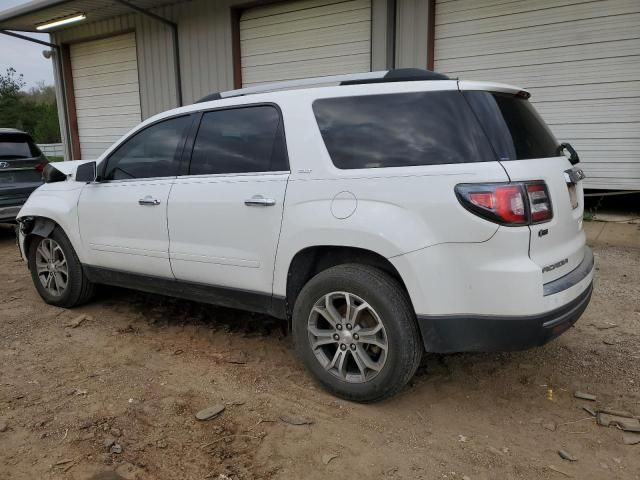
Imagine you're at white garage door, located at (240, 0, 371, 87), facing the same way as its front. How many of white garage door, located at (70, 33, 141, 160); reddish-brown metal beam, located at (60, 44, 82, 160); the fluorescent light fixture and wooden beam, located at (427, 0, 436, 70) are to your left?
1

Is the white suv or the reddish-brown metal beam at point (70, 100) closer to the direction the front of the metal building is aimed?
the white suv

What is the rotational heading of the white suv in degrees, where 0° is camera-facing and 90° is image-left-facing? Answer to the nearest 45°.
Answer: approximately 135°

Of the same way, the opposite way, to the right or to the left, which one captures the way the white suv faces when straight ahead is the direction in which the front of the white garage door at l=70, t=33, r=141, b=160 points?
to the right

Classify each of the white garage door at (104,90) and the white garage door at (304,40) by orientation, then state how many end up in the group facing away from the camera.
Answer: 0

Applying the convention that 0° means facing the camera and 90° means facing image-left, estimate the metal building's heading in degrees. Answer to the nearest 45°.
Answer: approximately 45°

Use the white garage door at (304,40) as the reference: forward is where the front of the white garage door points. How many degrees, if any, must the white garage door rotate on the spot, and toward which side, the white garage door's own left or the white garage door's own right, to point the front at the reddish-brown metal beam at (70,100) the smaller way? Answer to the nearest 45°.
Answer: approximately 90° to the white garage door's own right

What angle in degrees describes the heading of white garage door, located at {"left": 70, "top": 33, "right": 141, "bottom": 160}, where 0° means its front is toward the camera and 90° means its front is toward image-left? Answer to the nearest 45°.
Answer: approximately 45°

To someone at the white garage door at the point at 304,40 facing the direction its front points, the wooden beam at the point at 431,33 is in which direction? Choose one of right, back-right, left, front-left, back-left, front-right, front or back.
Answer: left

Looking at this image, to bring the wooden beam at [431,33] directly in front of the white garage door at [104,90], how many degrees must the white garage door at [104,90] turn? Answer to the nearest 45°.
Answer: approximately 90° to its left

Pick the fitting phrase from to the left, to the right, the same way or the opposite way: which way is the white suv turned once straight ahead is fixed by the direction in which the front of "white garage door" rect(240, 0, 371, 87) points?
to the right

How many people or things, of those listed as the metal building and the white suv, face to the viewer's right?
0

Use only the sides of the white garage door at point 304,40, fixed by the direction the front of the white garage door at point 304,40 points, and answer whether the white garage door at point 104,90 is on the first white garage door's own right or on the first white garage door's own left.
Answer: on the first white garage door's own right

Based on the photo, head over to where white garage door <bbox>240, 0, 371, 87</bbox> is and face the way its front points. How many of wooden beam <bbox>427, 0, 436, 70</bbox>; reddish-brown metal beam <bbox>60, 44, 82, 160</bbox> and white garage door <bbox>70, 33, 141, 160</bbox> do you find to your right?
2
